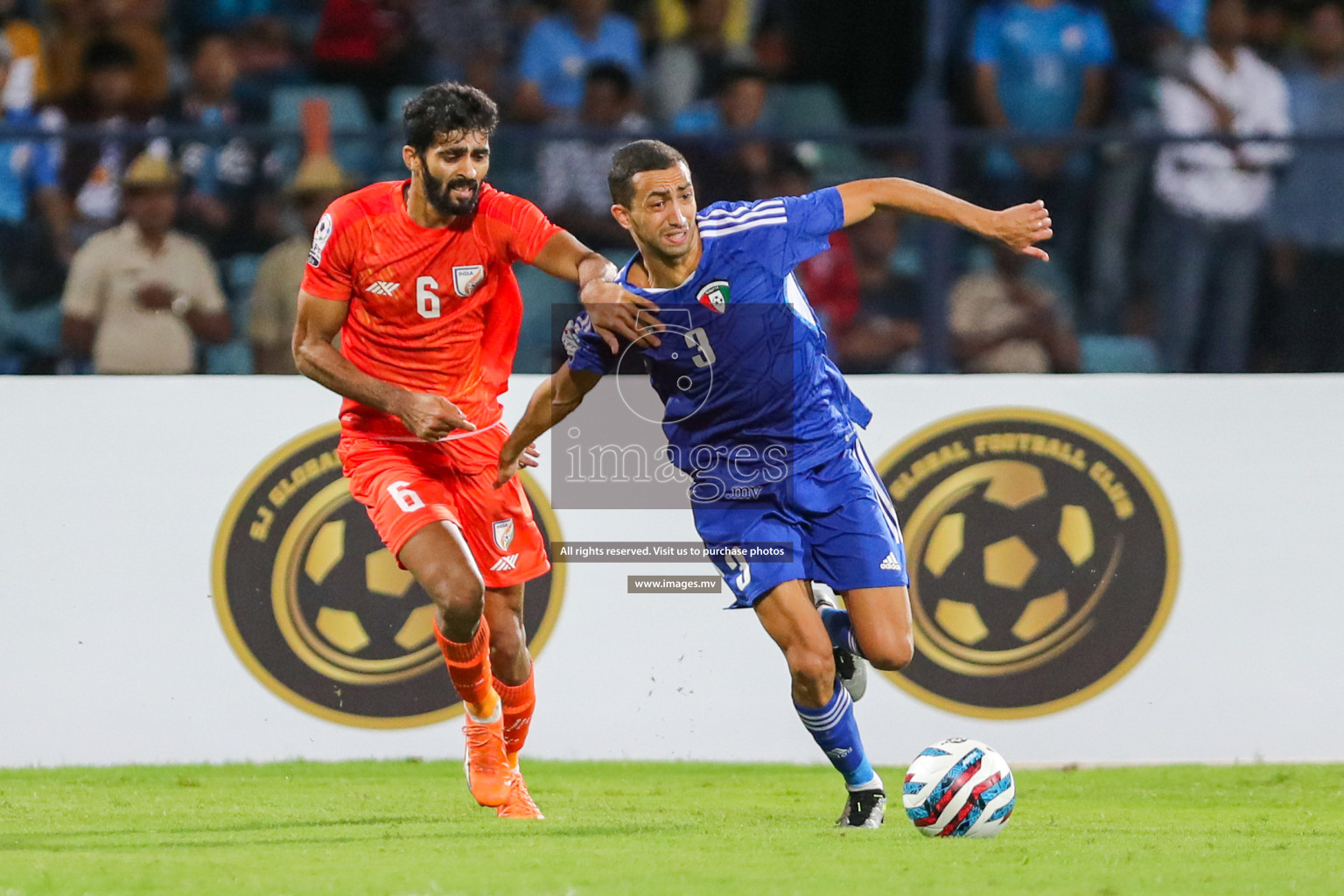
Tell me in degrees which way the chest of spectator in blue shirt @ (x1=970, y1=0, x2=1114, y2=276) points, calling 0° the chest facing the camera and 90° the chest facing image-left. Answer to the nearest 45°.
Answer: approximately 0°

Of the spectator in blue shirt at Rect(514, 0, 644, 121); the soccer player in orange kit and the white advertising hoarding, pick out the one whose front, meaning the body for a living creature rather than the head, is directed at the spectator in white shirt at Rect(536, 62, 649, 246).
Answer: the spectator in blue shirt

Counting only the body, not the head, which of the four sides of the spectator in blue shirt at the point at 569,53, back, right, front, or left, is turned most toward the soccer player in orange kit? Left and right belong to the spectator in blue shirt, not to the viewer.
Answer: front

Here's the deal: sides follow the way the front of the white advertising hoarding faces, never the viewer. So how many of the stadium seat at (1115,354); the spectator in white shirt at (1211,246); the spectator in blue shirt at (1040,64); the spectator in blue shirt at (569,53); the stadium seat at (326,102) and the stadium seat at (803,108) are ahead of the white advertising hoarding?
0

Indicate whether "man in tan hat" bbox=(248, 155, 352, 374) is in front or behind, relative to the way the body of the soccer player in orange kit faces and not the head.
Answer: behind

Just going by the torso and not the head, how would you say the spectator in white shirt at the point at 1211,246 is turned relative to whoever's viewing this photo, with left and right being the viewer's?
facing the viewer

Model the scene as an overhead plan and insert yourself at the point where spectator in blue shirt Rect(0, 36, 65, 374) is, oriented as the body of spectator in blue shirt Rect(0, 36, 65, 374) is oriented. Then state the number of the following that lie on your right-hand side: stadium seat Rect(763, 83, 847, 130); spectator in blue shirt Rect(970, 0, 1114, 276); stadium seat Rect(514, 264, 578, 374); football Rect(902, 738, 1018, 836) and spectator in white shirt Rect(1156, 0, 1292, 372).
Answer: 0

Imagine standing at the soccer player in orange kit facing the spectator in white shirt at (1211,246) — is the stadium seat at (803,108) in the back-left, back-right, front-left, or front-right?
front-left

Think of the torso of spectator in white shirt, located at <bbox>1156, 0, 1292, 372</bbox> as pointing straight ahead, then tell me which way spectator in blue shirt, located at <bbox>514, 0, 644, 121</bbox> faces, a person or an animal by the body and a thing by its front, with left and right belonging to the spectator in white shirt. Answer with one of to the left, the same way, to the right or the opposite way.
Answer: the same way

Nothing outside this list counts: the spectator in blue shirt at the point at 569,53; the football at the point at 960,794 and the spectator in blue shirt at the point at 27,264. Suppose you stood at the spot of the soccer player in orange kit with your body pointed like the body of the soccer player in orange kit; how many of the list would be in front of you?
1

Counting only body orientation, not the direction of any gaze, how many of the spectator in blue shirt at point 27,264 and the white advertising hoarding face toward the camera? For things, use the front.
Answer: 2

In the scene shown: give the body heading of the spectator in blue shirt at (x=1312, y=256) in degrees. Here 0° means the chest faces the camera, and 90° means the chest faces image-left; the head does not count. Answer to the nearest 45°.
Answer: approximately 0°

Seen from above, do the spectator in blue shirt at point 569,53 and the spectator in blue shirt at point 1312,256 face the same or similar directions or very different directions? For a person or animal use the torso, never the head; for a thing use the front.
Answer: same or similar directions

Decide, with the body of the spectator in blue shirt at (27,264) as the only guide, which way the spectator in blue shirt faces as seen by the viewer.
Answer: toward the camera

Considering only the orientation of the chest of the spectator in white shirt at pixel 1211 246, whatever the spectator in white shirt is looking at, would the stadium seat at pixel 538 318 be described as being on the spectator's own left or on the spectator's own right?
on the spectator's own right
